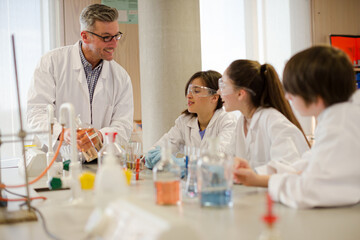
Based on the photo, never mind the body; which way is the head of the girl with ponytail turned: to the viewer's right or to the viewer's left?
to the viewer's left

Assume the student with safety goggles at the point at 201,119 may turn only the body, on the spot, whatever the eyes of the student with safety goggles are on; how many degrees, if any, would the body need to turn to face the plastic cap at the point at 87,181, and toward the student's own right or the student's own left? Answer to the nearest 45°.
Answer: approximately 45° to the student's own left

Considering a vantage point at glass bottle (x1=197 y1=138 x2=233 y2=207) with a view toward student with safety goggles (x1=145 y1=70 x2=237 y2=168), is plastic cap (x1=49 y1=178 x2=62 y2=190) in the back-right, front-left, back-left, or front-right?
front-left

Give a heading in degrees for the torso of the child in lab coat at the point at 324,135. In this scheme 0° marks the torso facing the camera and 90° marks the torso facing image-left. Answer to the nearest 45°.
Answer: approximately 90°

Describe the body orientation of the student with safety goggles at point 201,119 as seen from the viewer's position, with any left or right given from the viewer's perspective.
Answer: facing the viewer and to the left of the viewer

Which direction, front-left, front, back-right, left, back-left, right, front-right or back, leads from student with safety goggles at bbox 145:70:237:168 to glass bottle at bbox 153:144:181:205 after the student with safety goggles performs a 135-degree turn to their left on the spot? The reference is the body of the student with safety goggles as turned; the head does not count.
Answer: right

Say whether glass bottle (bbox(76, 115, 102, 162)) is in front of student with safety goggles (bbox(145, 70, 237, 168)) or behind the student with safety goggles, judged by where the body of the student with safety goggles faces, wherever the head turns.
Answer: in front

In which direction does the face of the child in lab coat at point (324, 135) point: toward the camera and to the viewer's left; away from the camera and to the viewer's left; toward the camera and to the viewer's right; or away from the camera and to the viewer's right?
away from the camera and to the viewer's left
